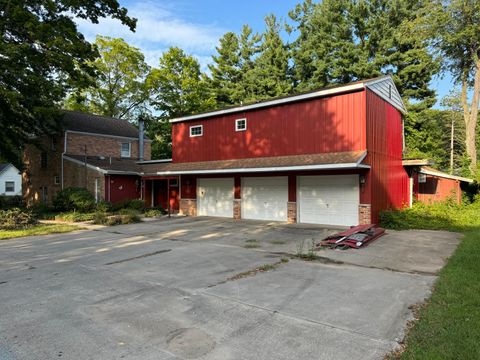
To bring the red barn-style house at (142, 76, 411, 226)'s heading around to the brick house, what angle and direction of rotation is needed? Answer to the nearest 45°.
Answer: approximately 90° to its right

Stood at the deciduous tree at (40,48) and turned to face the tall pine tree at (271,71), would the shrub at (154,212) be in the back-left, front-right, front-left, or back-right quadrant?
front-right

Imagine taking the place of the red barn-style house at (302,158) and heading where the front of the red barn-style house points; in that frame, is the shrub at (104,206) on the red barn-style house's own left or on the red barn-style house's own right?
on the red barn-style house's own right

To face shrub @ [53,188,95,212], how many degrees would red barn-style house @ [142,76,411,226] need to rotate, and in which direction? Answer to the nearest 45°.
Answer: approximately 45° to its right

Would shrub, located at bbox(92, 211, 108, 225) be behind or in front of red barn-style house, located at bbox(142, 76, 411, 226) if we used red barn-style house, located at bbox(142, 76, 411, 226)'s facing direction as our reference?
in front

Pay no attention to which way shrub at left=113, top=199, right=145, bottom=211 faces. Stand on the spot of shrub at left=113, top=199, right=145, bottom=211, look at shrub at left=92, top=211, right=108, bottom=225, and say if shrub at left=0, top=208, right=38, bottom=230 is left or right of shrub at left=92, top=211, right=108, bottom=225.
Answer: right

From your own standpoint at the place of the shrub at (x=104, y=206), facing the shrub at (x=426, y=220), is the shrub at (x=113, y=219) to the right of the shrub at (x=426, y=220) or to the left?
right

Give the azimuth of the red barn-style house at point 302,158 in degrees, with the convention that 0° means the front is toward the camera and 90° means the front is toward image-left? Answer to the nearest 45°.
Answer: approximately 45°

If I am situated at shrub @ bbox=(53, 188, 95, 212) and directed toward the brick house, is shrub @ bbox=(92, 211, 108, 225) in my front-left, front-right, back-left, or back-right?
back-right

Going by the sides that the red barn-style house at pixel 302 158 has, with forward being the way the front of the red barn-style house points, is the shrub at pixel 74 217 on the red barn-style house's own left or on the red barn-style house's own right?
on the red barn-style house's own right

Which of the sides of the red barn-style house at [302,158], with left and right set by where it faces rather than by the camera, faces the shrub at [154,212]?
right

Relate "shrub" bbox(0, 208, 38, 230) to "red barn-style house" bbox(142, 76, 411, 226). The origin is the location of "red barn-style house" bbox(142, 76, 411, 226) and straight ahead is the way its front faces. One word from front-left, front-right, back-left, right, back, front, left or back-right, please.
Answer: front-right

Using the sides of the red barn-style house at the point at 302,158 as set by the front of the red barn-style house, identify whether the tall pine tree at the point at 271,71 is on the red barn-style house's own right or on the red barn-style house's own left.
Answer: on the red barn-style house's own right
